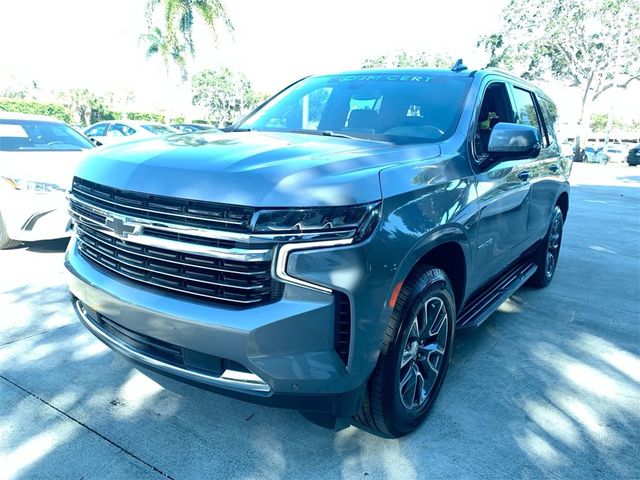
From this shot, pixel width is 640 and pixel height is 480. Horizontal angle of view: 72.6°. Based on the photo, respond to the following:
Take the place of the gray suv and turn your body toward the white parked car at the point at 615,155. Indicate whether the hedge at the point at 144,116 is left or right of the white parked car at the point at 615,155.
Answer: left

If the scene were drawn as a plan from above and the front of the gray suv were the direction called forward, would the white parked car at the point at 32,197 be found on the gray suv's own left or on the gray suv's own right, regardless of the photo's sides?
on the gray suv's own right

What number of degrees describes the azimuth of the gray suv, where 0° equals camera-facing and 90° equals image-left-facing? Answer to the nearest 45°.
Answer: approximately 45°

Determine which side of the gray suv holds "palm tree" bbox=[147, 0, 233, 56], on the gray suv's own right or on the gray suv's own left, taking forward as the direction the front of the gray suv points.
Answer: on the gray suv's own right

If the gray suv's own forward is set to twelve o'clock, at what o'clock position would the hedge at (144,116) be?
The hedge is roughly at 4 o'clock from the gray suv.

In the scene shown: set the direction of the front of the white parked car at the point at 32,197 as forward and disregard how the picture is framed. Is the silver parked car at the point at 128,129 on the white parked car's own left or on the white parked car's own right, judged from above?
on the white parked car's own left

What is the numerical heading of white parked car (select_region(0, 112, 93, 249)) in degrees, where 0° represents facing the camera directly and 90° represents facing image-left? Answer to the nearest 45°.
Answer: approximately 315°

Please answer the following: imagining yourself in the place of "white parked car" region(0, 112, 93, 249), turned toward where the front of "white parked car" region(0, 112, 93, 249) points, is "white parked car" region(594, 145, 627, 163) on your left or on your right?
on your left

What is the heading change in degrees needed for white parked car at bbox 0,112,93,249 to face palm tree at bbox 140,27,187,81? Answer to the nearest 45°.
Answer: approximately 135° to its left

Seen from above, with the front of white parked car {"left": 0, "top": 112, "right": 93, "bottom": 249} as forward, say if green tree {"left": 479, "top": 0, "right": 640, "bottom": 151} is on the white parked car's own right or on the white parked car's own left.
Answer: on the white parked car's own left
